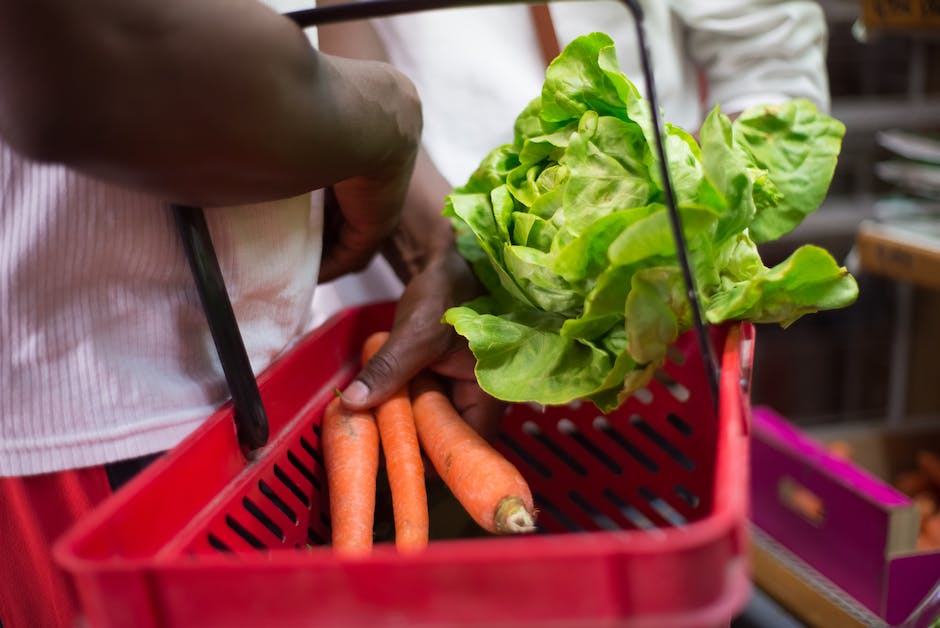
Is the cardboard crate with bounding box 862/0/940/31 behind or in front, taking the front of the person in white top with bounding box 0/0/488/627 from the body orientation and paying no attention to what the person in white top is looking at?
in front

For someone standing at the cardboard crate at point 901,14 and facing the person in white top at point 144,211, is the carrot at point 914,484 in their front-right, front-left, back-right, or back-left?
front-left

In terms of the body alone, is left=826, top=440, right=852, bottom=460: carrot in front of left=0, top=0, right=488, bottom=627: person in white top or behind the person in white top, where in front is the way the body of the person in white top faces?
in front

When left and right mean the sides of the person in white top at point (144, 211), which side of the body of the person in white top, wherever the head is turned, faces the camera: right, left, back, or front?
right
